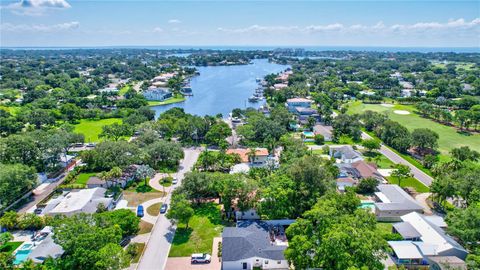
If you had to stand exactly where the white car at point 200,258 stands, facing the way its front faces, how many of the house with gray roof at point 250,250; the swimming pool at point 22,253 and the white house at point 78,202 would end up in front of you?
1

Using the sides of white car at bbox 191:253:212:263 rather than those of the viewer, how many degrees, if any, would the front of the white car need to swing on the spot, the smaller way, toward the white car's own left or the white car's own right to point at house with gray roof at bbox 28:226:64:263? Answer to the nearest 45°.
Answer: approximately 180°

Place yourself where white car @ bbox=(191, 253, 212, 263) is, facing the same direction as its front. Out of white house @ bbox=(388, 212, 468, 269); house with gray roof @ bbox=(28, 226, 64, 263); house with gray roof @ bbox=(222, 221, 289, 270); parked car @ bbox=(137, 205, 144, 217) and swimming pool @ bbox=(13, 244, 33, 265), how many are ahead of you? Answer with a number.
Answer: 2

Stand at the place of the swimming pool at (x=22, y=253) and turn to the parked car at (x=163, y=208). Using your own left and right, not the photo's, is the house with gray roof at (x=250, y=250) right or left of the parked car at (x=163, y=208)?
right

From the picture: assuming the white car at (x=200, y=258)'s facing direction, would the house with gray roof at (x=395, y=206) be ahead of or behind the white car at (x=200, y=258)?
ahead

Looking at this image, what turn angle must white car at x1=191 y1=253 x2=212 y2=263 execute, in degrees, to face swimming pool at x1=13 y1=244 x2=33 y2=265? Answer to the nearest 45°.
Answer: approximately 180°

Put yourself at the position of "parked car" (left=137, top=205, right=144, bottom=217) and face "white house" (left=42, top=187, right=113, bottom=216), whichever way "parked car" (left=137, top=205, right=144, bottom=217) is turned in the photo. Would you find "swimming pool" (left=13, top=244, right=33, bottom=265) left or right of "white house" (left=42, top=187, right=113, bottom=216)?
left

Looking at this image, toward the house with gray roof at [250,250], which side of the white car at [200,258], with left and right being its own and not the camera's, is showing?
front

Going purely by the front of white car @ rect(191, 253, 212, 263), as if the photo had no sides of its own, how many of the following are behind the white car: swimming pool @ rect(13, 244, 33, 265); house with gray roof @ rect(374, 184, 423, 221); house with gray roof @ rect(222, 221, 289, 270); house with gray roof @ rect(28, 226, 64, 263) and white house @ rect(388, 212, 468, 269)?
2

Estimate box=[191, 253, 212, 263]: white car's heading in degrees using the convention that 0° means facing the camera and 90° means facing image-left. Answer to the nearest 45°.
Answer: approximately 270°

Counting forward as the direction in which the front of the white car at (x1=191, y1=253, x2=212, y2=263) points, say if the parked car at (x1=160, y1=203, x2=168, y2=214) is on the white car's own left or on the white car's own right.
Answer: on the white car's own left

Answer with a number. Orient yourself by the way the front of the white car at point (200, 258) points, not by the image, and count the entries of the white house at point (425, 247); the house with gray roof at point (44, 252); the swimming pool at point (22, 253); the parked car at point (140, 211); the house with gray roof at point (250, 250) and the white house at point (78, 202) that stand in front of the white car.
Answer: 2

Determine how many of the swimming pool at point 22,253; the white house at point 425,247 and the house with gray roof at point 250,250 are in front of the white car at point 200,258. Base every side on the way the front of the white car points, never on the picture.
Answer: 2

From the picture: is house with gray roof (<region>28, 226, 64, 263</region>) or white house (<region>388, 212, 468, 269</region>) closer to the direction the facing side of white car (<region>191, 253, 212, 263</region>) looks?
the white house

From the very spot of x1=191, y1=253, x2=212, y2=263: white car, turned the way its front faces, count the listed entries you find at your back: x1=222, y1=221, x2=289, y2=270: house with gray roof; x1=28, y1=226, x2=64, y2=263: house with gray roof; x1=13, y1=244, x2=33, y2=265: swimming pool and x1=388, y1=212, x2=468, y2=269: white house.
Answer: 2

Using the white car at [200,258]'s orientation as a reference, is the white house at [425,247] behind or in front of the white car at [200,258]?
in front
